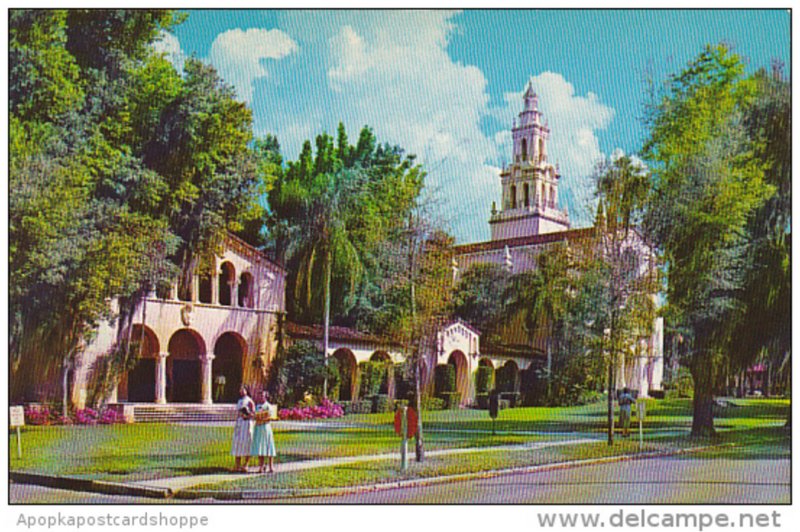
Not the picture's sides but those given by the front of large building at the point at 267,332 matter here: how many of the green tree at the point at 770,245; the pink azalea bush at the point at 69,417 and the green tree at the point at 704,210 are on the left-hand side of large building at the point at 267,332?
2

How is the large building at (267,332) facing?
toward the camera

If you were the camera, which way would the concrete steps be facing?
facing the viewer

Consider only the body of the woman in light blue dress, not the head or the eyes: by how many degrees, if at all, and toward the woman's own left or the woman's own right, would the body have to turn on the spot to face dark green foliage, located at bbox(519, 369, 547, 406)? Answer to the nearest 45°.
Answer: approximately 135° to the woman's own left

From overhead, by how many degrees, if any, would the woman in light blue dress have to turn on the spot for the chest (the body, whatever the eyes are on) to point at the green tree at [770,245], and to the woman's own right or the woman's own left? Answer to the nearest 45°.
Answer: approximately 90° to the woman's own left

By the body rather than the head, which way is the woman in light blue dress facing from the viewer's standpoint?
toward the camera

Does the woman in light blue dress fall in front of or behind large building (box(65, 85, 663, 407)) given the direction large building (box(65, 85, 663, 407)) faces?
in front

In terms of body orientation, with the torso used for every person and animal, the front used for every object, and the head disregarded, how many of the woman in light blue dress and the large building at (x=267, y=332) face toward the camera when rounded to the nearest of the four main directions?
2
